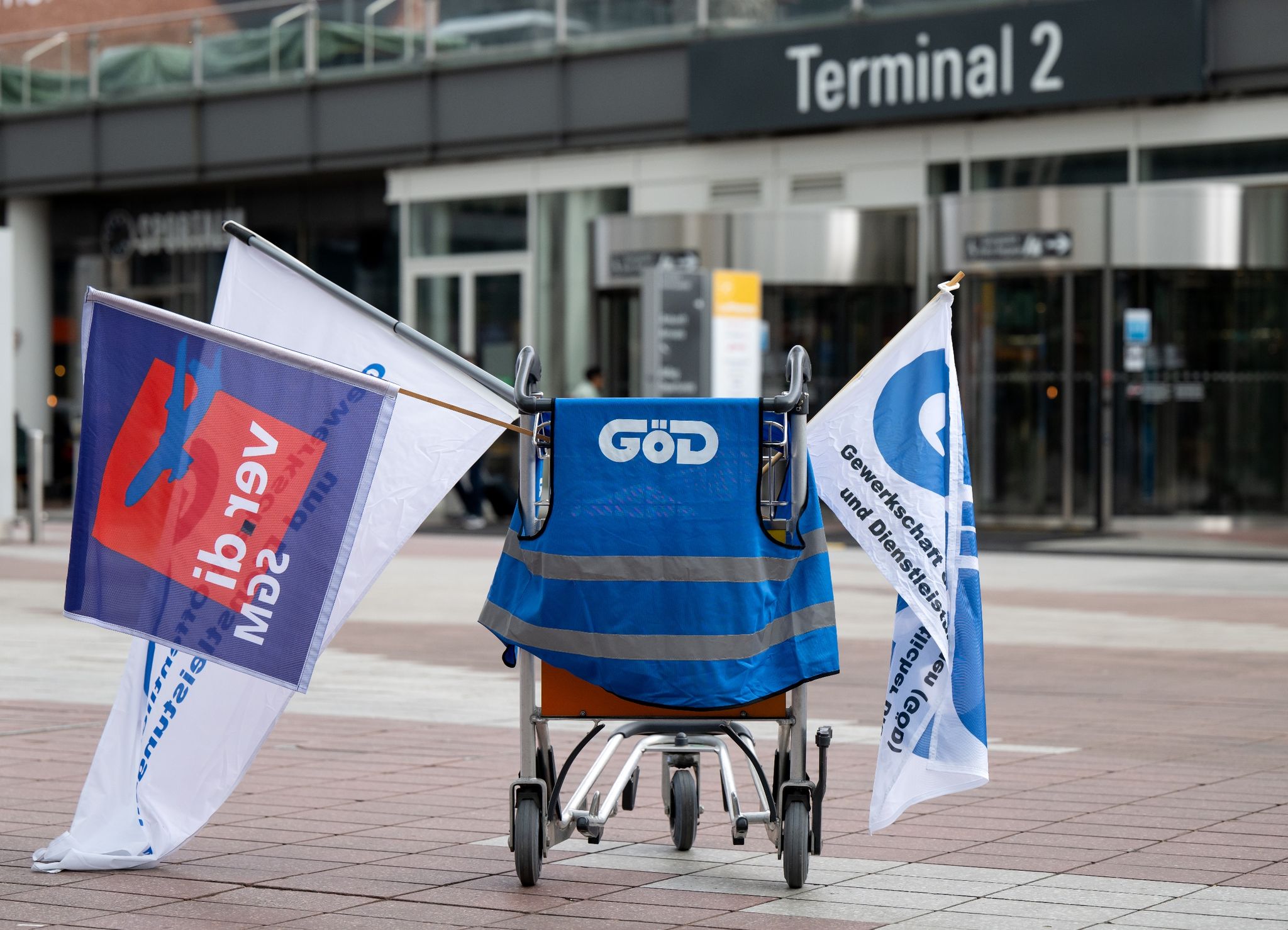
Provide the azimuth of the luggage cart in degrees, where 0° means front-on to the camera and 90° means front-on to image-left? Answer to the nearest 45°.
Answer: approximately 180°

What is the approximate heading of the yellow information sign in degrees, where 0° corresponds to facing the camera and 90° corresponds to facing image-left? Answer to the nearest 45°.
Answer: approximately 0°

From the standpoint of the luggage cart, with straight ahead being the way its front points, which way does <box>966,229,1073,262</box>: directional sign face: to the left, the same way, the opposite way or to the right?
the opposite way

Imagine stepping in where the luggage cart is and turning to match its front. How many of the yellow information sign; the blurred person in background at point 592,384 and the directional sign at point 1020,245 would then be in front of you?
3

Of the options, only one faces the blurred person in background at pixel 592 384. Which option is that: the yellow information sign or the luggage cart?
the luggage cart

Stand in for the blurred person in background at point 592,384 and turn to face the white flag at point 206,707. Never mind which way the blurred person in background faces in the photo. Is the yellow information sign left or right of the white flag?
left

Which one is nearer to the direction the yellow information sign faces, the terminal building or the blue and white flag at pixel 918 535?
the blue and white flag

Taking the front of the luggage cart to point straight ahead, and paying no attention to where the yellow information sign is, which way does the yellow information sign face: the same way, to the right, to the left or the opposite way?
the opposite way
